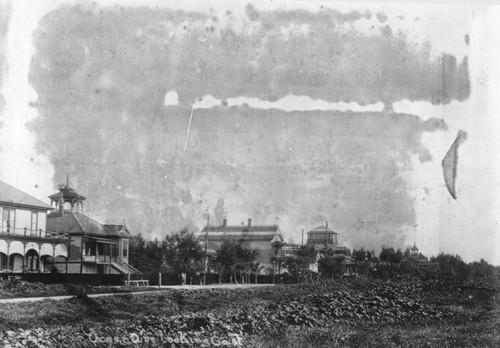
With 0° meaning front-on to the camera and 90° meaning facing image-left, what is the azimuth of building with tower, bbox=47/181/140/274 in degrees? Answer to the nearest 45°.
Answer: approximately 315°

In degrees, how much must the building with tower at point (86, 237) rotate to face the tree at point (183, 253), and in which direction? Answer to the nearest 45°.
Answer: approximately 45° to its left
